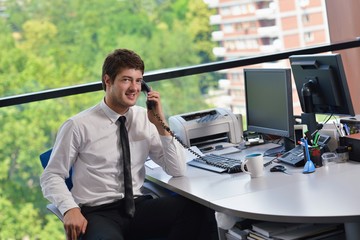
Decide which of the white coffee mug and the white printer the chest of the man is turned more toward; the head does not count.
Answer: the white coffee mug

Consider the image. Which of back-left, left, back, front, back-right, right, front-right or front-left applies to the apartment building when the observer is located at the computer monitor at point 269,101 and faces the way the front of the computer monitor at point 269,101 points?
back-right

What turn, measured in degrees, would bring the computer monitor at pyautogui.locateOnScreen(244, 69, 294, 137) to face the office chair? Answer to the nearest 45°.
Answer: approximately 45° to its right

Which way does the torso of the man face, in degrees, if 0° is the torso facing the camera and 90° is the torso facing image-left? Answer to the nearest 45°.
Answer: approximately 315°

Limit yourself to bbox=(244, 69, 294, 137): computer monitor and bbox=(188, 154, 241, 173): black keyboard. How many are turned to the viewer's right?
0

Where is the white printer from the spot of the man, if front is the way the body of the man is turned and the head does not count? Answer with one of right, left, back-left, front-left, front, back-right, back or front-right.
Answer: left

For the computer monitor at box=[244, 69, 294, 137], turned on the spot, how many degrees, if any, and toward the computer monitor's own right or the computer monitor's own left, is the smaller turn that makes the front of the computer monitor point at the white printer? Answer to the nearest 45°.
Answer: approximately 90° to the computer monitor's own right

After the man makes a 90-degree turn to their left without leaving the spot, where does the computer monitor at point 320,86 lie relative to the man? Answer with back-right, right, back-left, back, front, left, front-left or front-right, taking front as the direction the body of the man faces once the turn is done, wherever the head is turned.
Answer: front-right

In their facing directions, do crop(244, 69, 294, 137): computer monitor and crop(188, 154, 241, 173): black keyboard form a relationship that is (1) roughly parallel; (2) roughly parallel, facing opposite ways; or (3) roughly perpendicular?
roughly parallel

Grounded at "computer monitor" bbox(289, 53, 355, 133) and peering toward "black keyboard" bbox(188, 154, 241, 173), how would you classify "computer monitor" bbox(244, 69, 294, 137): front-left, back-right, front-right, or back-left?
front-right

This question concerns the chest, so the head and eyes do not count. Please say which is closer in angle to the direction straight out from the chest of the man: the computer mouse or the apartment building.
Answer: the computer mouse

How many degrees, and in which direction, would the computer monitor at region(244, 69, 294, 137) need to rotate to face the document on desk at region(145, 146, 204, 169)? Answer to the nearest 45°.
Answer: approximately 45° to its right
